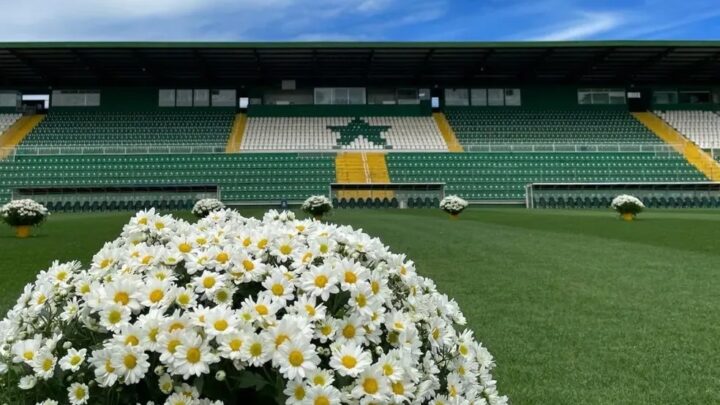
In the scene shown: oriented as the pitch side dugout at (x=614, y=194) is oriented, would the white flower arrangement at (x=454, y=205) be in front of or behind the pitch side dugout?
in front

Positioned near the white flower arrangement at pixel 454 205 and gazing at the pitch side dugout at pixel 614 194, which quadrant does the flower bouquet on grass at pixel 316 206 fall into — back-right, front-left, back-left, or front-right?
back-left

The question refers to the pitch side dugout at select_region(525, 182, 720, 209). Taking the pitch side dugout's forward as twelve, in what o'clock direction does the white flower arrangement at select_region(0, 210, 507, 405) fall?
The white flower arrangement is roughly at 12 o'clock from the pitch side dugout.

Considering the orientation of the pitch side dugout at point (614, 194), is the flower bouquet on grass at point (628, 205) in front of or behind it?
in front

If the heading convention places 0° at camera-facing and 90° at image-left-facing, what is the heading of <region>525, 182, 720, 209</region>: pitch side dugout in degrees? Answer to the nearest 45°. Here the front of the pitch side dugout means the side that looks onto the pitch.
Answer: approximately 0°

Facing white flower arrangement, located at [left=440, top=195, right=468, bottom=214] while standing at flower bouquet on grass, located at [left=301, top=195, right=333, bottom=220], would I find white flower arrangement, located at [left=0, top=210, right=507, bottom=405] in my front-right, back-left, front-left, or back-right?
back-right
